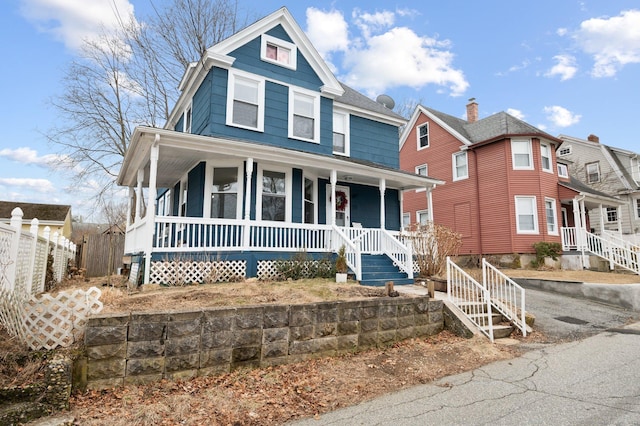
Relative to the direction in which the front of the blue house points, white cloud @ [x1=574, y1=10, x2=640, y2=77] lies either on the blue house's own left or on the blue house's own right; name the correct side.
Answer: on the blue house's own left

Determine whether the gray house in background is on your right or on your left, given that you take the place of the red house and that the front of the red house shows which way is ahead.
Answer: on your left

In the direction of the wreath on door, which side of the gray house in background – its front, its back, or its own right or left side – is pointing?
right

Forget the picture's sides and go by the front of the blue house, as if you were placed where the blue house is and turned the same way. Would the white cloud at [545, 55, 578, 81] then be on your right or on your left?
on your left

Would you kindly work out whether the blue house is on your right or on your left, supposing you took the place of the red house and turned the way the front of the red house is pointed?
on your right

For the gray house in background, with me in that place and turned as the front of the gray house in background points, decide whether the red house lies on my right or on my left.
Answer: on my right

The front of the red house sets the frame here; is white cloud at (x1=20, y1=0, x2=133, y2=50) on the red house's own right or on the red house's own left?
on the red house's own right
